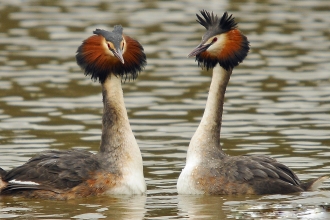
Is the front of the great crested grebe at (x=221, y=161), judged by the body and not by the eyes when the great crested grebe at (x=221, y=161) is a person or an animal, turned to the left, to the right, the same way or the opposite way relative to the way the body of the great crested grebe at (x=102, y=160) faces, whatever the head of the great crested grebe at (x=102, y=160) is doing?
the opposite way

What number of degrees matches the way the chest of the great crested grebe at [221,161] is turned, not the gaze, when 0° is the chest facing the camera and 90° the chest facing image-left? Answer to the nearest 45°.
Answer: approximately 90°

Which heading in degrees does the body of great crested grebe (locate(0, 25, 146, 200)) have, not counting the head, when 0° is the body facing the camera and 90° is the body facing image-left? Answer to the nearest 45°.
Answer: approximately 270°

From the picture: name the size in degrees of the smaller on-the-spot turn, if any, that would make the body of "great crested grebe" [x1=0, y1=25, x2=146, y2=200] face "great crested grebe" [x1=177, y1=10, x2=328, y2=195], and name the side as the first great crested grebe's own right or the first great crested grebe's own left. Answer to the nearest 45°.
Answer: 0° — it already faces it

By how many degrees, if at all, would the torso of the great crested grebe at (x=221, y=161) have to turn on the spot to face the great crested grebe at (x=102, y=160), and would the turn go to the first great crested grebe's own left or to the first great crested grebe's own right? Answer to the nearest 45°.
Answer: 0° — it already faces it

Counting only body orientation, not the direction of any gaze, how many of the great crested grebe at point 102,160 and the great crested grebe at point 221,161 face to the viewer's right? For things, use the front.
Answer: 1
